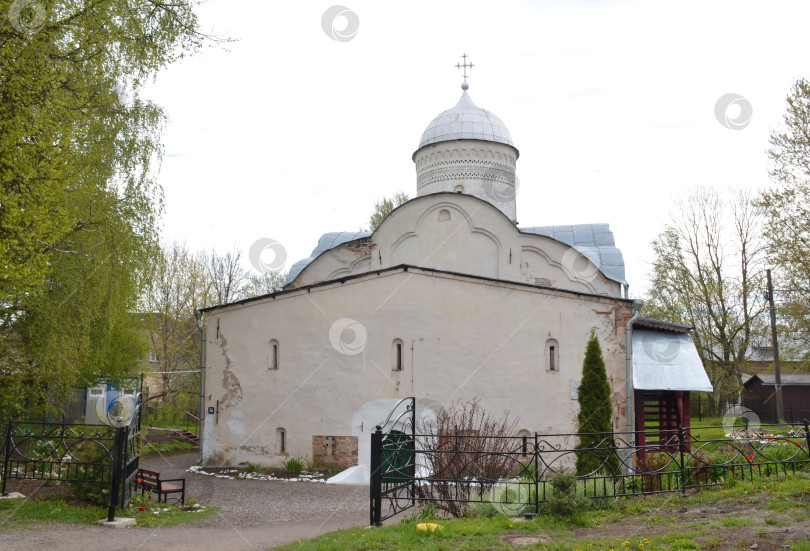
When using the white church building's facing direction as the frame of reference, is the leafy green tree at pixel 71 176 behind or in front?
in front

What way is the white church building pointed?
toward the camera

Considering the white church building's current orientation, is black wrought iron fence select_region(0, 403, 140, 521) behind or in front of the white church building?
in front

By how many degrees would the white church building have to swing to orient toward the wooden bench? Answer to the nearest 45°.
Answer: approximately 45° to its right
